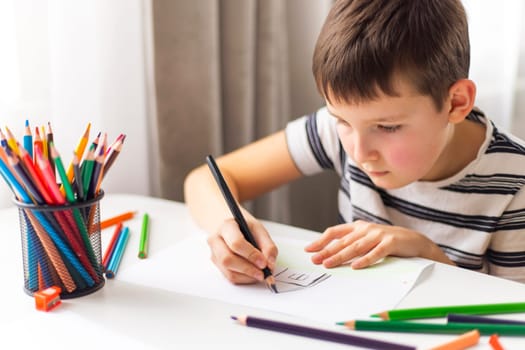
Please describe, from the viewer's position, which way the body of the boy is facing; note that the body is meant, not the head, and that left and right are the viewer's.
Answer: facing the viewer and to the left of the viewer

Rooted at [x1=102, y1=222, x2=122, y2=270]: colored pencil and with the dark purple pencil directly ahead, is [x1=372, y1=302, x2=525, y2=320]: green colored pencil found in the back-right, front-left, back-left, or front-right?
front-left

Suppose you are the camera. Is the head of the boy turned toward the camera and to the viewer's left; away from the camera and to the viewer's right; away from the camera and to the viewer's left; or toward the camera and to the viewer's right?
toward the camera and to the viewer's left
